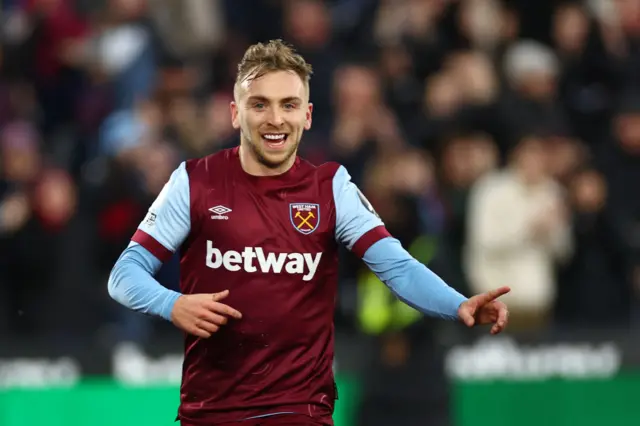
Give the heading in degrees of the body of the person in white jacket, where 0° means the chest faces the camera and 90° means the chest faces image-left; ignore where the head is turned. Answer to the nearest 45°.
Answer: approximately 315°

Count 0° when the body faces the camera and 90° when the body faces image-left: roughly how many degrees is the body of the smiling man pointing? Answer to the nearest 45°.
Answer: approximately 0°

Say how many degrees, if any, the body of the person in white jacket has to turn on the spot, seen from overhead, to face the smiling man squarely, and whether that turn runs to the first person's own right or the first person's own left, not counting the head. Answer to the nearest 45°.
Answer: approximately 45° to the first person's own right

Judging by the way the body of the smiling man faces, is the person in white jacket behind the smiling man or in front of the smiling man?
behind
